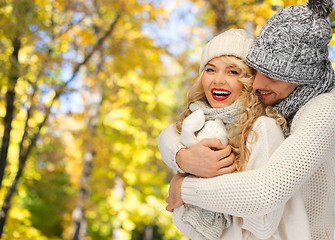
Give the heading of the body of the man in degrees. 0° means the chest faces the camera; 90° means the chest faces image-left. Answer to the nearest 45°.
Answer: approximately 90°

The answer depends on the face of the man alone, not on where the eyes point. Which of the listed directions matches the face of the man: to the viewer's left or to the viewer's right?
to the viewer's left

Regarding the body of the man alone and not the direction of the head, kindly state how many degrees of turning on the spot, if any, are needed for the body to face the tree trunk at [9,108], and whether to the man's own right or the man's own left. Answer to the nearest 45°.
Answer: approximately 45° to the man's own right
